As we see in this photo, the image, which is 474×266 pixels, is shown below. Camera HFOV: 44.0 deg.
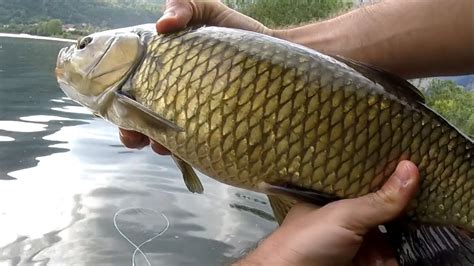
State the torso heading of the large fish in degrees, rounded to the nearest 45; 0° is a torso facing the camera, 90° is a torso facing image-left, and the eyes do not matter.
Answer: approximately 90°
